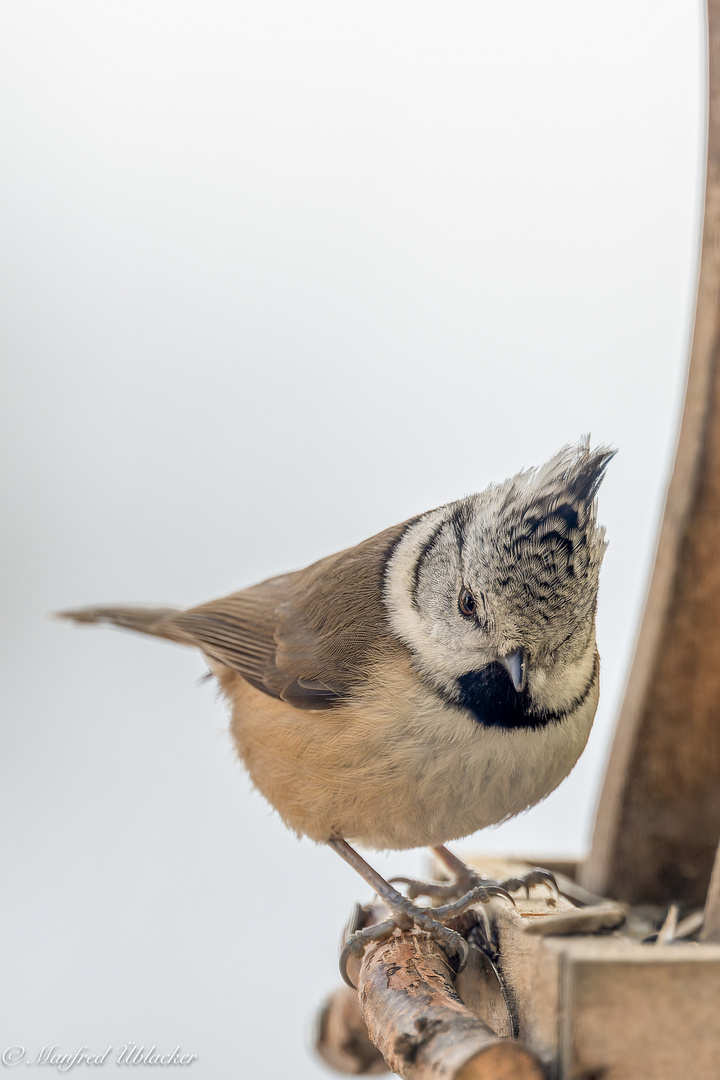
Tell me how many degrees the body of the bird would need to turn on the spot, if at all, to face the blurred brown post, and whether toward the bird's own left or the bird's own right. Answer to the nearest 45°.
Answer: approximately 90° to the bird's own left

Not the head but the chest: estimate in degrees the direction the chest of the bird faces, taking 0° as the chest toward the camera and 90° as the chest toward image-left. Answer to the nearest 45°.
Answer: approximately 315°
